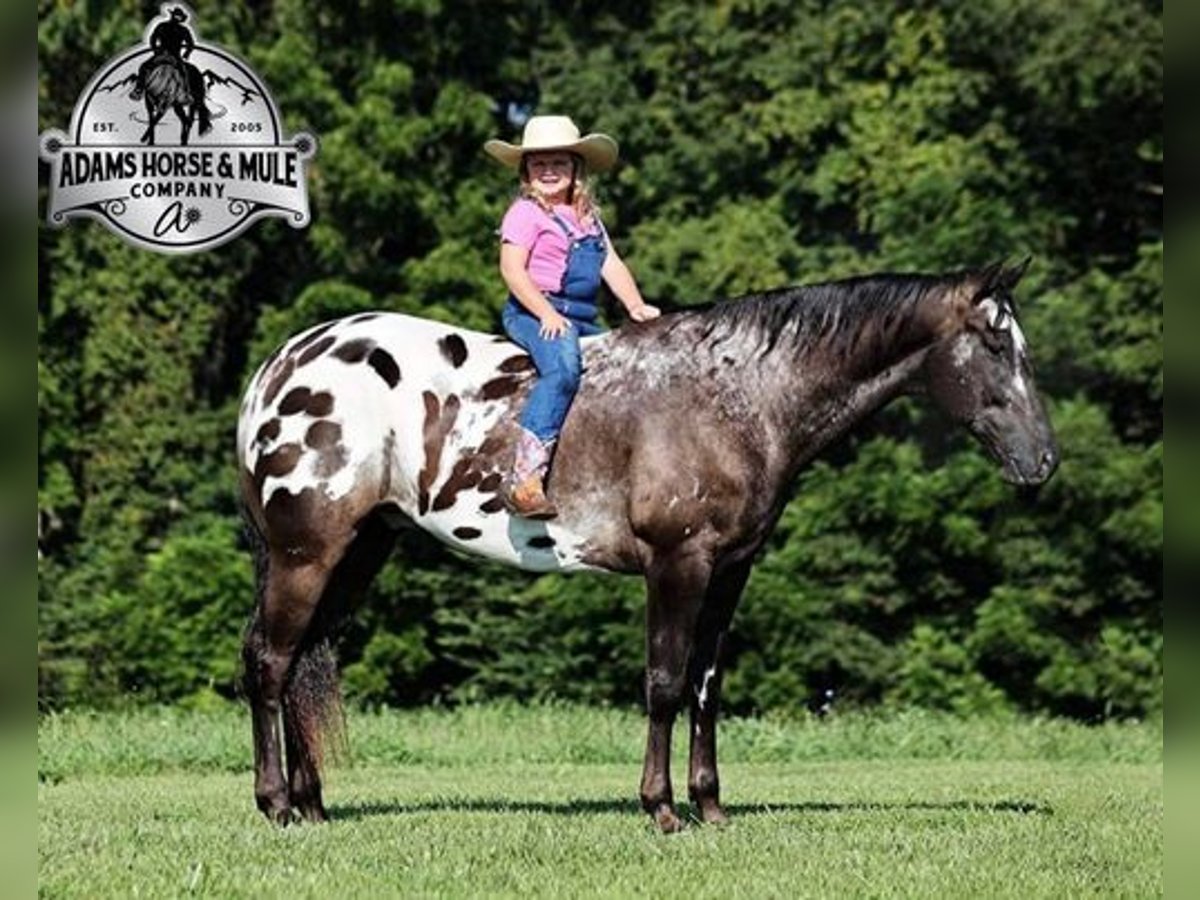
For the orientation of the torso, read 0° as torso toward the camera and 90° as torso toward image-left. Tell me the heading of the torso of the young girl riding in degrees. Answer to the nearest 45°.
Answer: approximately 315°

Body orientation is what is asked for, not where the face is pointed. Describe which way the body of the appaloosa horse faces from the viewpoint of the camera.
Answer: to the viewer's right
